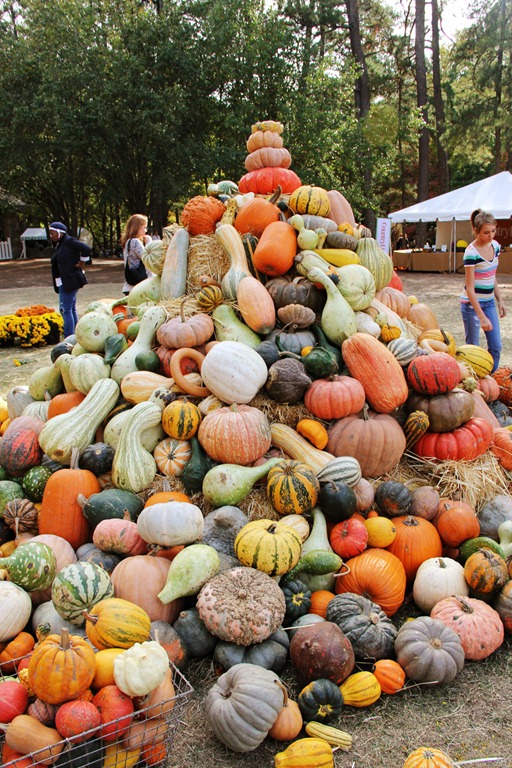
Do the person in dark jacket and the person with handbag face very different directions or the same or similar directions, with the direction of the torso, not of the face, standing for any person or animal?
very different directions

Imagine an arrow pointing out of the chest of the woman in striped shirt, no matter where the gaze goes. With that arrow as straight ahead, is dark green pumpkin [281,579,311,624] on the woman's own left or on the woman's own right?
on the woman's own right

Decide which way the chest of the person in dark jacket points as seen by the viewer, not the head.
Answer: to the viewer's left

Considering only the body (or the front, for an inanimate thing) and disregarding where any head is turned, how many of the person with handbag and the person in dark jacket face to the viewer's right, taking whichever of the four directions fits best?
1

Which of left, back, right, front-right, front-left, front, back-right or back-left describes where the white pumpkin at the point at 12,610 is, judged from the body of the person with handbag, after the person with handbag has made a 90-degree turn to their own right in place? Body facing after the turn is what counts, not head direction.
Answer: front

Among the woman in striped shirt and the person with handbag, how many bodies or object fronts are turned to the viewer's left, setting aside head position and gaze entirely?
0

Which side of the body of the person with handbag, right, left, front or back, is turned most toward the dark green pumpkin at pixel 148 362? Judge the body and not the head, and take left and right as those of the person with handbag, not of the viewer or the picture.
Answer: right

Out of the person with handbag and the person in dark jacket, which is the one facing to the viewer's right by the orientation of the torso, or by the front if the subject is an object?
the person with handbag

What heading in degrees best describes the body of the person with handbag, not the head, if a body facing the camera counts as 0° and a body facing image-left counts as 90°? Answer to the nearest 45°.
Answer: approximately 270°

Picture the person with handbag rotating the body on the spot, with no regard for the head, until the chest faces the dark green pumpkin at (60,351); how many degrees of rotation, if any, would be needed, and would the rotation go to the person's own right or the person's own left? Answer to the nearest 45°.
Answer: approximately 90° to the person's own right
